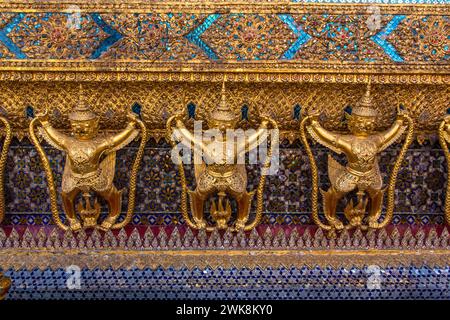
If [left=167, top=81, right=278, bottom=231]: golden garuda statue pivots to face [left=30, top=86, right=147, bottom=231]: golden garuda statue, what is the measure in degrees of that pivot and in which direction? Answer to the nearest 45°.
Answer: approximately 90° to its right

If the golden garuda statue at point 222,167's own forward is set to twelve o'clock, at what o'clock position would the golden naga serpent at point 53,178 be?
The golden naga serpent is roughly at 3 o'clock from the golden garuda statue.

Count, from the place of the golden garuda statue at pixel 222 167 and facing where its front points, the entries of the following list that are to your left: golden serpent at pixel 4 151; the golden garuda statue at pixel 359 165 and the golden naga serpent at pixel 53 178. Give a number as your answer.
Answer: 1

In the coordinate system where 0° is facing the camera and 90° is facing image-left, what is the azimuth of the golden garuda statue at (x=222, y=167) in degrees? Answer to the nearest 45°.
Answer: approximately 0°

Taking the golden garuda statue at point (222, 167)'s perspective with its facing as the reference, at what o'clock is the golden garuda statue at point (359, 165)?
the golden garuda statue at point (359, 165) is roughly at 9 o'clock from the golden garuda statue at point (222, 167).

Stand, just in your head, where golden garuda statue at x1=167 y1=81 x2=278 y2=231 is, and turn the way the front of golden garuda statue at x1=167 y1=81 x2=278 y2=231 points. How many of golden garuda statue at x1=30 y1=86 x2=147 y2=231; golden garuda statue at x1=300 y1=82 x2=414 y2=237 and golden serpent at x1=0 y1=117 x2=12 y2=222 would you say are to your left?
1

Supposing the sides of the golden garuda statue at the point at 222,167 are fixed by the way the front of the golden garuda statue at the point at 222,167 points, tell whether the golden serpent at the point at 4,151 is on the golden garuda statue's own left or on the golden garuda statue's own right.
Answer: on the golden garuda statue's own right
